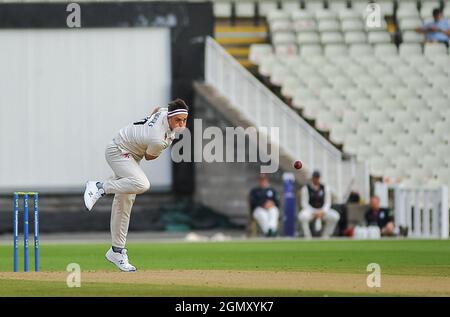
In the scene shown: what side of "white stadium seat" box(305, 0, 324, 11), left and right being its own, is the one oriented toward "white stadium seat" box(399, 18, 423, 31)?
left

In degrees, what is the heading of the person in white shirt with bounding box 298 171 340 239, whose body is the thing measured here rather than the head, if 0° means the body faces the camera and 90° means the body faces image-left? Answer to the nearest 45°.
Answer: approximately 0°

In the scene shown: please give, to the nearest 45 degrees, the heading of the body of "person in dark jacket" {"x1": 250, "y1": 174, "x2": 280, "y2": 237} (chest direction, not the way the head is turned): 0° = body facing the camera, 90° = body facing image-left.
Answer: approximately 0°

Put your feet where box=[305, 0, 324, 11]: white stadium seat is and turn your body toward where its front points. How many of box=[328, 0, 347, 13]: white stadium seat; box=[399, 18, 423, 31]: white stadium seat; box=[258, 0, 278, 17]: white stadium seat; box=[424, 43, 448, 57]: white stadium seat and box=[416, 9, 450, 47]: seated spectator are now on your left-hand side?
4

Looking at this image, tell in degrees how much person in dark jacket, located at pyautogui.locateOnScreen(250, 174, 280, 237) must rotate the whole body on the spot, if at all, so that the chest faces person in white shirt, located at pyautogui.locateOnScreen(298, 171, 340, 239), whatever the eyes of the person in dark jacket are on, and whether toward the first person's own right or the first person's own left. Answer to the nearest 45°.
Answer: approximately 90° to the first person's own left
